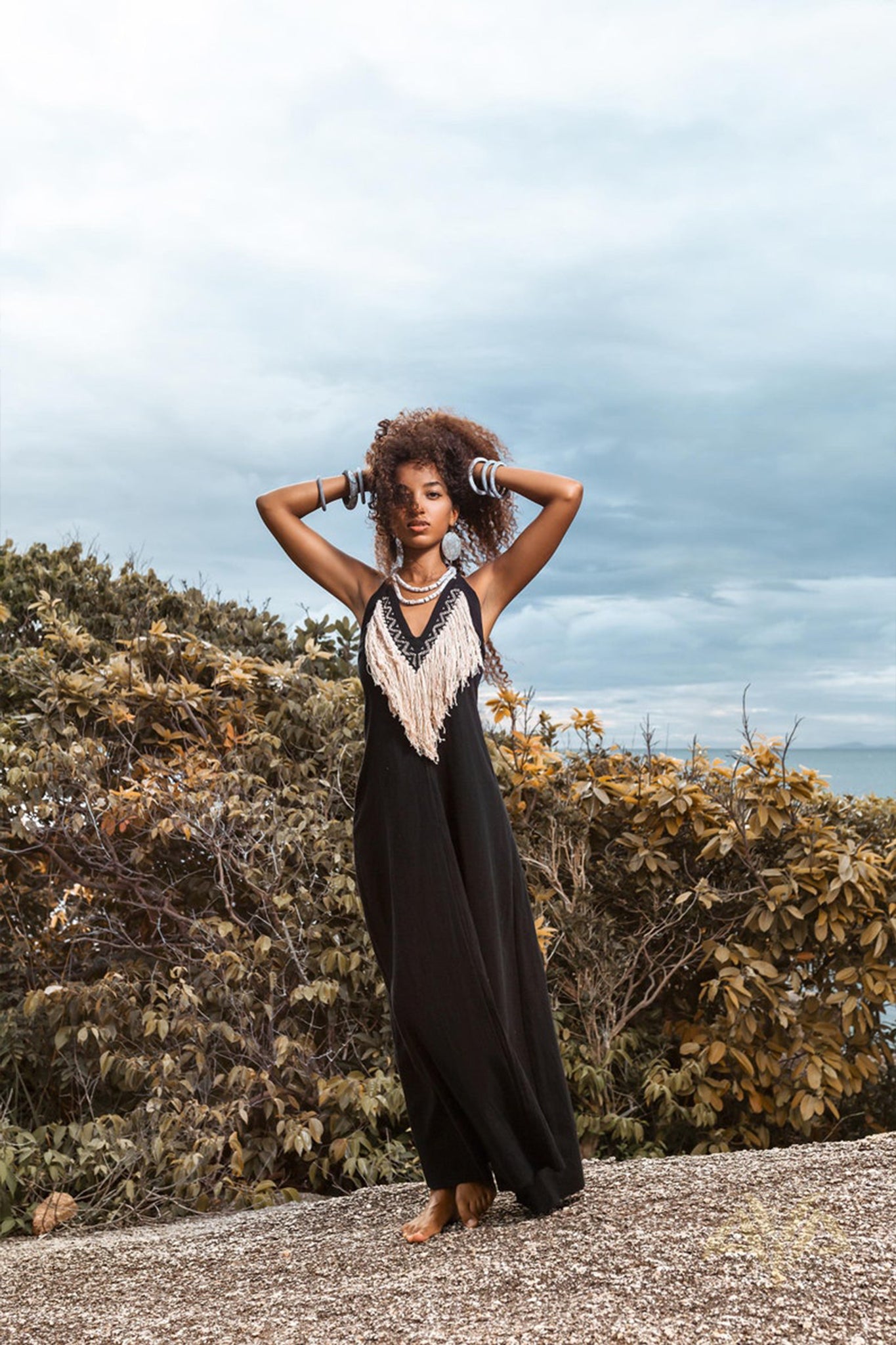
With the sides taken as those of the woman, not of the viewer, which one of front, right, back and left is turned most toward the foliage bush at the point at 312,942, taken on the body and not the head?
back

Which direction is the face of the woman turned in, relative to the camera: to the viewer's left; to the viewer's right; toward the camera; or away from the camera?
toward the camera

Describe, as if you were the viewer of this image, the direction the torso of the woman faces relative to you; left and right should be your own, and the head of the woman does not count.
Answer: facing the viewer

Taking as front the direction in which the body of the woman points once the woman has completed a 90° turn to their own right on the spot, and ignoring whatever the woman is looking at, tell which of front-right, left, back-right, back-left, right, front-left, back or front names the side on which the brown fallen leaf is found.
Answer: front-right
